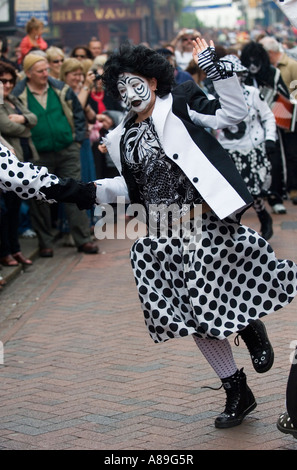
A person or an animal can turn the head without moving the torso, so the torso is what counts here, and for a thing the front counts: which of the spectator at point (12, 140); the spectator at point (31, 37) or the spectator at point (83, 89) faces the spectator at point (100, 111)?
the spectator at point (31, 37)

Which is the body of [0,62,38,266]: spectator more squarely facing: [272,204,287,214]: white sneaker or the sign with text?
the white sneaker

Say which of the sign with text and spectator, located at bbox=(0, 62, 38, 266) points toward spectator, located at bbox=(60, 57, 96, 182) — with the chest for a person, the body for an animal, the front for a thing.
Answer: the sign with text

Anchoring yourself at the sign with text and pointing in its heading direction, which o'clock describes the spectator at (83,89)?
The spectator is roughly at 12 o'clock from the sign with text.

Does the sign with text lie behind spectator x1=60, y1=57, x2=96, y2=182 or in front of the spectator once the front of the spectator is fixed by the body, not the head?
behind

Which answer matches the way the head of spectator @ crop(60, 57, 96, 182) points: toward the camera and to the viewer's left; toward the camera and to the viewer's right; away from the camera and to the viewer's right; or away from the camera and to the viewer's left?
toward the camera and to the viewer's right

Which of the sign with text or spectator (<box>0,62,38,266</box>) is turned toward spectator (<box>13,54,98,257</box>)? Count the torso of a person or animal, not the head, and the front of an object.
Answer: the sign with text

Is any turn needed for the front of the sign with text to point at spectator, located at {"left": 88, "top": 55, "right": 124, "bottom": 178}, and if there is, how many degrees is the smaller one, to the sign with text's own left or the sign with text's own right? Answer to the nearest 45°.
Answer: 0° — it already faces them

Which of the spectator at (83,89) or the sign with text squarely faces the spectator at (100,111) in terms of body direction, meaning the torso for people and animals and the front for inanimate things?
the sign with text
